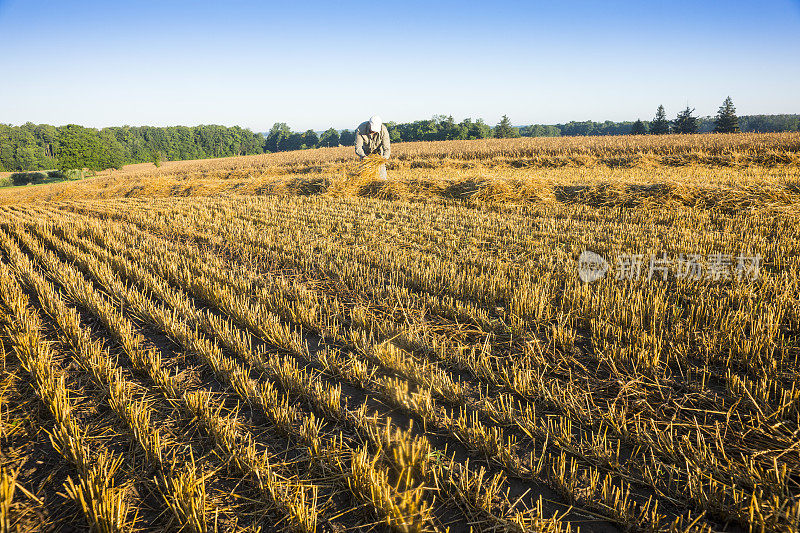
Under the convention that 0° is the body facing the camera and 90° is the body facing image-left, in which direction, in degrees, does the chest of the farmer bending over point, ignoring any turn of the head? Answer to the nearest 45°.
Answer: approximately 0°
